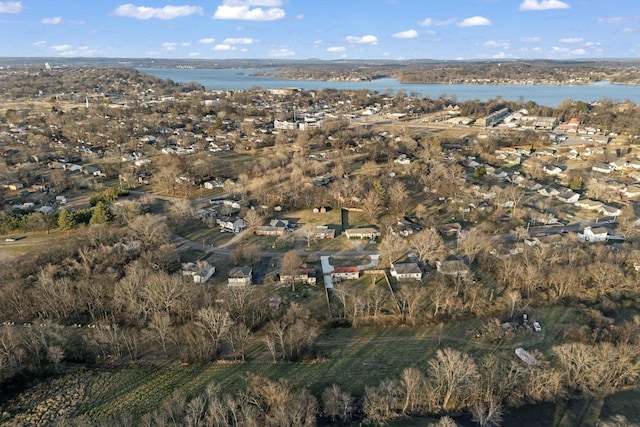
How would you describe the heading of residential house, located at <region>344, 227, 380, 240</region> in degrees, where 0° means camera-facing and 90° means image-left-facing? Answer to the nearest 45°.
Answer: approximately 0°

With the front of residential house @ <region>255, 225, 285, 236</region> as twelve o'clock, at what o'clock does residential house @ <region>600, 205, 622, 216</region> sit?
residential house @ <region>600, 205, 622, 216</region> is roughly at 9 o'clock from residential house @ <region>255, 225, 285, 236</region>.

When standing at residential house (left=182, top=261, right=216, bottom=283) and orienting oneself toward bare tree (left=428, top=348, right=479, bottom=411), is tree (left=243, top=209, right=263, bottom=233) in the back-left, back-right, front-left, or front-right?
back-left

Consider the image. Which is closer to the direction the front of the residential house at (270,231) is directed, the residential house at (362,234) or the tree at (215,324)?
the tree

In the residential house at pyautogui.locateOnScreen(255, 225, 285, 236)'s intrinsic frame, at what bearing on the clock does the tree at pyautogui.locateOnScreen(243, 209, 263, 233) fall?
The tree is roughly at 4 o'clock from the residential house.

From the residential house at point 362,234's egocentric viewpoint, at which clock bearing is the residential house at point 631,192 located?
the residential house at point 631,192 is roughly at 8 o'clock from the residential house at point 362,234.

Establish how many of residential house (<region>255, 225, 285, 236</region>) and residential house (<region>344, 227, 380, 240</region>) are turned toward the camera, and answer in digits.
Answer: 2

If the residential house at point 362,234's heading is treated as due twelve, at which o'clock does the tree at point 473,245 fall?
The tree is roughly at 10 o'clock from the residential house.

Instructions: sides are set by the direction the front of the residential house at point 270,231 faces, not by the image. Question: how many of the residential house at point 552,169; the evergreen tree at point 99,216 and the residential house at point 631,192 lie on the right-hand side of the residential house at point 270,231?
1

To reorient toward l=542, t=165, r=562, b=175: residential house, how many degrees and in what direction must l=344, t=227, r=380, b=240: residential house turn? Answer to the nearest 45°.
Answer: approximately 135° to its left

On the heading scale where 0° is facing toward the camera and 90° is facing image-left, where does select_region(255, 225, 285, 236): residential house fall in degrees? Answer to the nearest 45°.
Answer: approximately 0°
